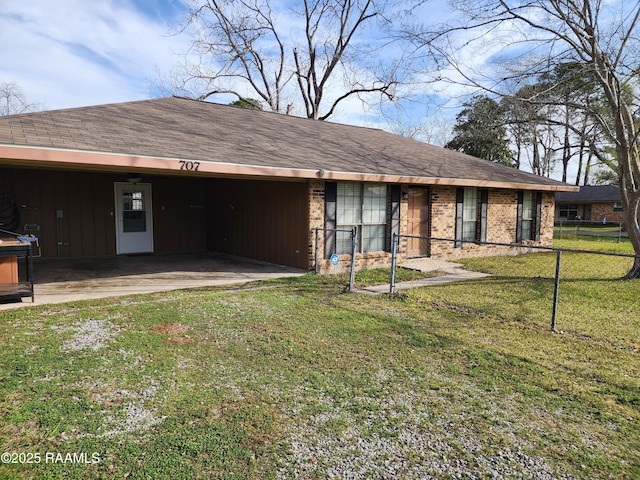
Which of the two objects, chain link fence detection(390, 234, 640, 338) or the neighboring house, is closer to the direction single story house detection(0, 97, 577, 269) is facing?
the chain link fence

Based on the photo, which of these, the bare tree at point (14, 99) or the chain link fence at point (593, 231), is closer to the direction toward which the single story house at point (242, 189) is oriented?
the chain link fence

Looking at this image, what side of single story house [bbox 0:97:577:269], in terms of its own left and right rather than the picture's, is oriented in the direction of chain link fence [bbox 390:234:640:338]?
front

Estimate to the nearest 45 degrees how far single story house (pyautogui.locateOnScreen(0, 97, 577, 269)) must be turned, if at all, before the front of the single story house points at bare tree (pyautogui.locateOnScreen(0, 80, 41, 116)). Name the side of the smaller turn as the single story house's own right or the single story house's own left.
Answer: approximately 180°

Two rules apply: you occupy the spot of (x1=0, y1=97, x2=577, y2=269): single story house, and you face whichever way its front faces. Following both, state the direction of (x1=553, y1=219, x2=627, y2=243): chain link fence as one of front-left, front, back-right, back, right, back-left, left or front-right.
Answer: left

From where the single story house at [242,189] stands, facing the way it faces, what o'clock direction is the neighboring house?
The neighboring house is roughly at 9 o'clock from the single story house.

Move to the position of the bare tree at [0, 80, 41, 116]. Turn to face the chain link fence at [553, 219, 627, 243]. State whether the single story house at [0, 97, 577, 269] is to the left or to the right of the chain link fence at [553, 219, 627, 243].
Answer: right

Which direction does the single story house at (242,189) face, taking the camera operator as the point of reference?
facing the viewer and to the right of the viewer
